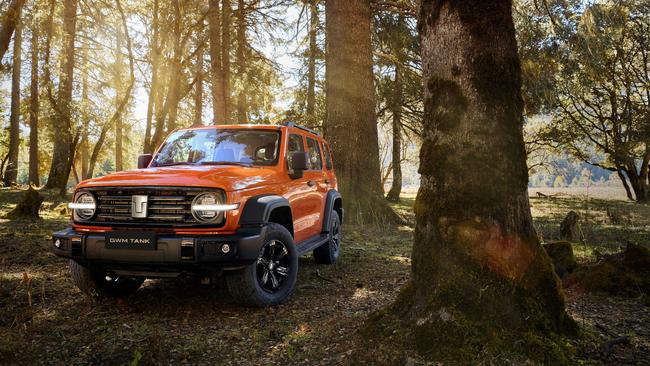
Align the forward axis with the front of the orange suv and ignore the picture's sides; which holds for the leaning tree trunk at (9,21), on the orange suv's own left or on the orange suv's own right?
on the orange suv's own right

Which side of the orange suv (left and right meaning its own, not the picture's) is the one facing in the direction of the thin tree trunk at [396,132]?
back

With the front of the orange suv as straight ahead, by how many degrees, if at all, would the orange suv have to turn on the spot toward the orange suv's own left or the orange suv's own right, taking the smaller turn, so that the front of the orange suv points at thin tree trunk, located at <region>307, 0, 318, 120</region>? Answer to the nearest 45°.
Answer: approximately 135° to the orange suv's own right

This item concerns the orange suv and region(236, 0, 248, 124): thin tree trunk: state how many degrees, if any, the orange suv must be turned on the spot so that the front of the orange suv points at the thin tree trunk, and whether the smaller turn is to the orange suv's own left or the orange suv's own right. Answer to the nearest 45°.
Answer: approximately 135° to the orange suv's own right

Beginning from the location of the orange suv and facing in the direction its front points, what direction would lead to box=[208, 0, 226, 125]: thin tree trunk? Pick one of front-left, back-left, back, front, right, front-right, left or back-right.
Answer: back-right

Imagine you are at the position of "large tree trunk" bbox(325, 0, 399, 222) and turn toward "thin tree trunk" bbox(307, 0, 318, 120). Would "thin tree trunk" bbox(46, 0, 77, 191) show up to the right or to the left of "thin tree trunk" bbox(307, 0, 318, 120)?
left

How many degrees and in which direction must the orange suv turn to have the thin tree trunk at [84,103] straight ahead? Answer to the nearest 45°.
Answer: approximately 135° to its right

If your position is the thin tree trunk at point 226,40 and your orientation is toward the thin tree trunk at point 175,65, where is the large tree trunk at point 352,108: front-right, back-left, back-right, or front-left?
back-left

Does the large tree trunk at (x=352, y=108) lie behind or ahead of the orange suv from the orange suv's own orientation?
behind

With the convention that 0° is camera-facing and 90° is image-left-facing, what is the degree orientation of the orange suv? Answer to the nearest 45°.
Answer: approximately 45°

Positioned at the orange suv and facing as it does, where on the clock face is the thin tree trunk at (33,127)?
The thin tree trunk is roughly at 4 o'clock from the orange suv.

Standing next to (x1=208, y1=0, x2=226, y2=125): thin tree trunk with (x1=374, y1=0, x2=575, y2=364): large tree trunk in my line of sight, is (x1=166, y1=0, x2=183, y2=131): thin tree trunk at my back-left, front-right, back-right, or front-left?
back-right

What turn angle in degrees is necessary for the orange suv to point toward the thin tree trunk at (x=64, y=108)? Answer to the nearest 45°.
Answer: approximately 135° to its right
